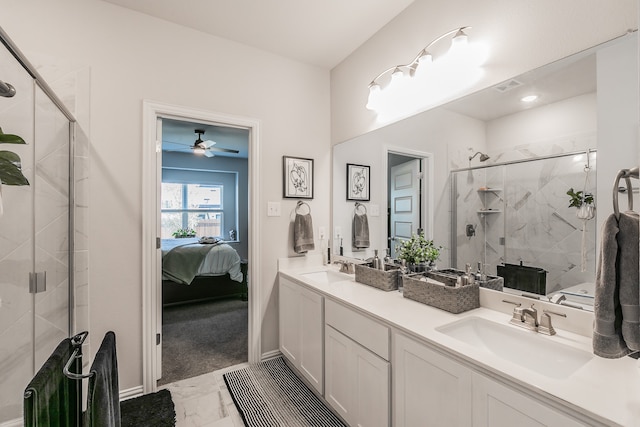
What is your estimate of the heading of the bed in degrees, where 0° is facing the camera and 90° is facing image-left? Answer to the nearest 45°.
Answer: approximately 270°

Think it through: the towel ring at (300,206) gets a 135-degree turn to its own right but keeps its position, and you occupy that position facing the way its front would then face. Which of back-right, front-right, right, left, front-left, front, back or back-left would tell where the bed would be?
front-right

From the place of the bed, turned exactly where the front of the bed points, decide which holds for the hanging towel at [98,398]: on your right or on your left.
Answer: on your right

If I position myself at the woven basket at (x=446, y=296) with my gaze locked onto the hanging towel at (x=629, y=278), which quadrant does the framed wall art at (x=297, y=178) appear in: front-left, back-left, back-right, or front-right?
back-right

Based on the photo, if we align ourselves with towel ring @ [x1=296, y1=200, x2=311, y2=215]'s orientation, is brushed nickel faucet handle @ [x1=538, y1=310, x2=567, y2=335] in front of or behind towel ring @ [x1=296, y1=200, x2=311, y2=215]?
in front

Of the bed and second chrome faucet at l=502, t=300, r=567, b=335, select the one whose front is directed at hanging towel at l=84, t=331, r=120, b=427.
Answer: the second chrome faucet

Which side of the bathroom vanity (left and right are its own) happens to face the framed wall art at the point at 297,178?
right

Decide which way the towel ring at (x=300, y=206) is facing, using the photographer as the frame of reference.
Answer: facing the viewer and to the right of the viewer

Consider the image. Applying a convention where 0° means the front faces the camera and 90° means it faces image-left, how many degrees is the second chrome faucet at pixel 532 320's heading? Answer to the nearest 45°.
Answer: approximately 45°

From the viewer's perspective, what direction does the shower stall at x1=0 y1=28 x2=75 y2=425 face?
to the viewer's right

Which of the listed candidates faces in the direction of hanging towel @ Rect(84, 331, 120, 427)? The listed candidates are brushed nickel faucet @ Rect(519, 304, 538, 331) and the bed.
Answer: the brushed nickel faucet

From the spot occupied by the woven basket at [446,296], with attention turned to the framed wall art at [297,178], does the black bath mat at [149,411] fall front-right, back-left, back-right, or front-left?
front-left

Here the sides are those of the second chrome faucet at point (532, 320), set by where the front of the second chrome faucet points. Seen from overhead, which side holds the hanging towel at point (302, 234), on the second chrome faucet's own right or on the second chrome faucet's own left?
on the second chrome faucet's own right

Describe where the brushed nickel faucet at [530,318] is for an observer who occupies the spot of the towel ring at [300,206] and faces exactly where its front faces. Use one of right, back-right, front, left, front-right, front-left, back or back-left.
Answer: front
